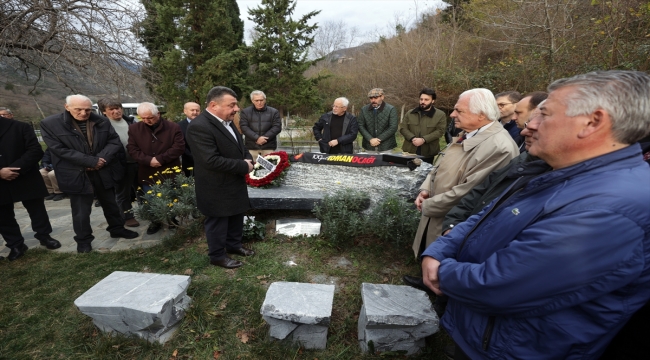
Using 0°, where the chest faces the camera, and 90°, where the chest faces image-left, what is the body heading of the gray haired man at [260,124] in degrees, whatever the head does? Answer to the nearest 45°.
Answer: approximately 0°

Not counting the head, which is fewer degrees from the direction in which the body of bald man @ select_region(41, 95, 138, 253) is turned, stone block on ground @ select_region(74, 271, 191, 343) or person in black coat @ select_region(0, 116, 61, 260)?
the stone block on ground

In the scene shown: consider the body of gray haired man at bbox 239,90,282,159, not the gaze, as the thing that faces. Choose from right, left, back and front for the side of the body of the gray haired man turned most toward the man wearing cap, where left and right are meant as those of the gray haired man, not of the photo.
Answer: left

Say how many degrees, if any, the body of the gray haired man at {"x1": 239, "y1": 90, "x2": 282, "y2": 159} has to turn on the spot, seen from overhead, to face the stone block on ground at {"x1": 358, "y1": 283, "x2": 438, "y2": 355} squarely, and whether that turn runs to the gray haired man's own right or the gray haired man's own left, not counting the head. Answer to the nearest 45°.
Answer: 0° — they already face it

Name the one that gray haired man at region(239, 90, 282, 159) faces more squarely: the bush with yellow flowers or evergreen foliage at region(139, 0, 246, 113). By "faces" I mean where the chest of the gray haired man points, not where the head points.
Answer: the bush with yellow flowers

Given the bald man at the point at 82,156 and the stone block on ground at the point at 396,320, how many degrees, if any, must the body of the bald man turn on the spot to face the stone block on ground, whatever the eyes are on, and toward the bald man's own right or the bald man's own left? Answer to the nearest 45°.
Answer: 0° — they already face it

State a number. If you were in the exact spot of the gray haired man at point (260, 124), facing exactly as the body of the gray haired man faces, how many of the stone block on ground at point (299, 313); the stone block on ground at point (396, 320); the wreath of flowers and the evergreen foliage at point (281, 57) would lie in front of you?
3

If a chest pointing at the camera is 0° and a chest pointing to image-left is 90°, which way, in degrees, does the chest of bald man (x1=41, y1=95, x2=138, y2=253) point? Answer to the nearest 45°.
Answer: approximately 315°

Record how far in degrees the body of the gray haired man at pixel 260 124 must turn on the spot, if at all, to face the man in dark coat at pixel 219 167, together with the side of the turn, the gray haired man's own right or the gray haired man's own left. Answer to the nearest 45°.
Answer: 0° — they already face them
